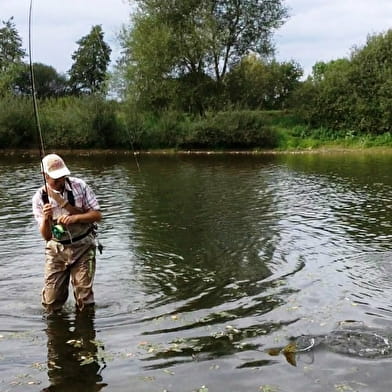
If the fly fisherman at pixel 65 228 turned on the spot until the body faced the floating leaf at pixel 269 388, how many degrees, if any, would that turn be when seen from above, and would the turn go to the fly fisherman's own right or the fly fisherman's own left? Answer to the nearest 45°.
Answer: approximately 45° to the fly fisherman's own left

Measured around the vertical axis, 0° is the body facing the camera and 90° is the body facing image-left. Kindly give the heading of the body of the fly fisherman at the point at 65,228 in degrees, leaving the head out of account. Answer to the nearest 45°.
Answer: approximately 0°

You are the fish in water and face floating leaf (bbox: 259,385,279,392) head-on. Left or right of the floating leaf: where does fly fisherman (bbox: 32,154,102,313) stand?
right

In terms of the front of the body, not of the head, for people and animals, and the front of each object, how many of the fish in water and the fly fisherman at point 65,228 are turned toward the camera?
1

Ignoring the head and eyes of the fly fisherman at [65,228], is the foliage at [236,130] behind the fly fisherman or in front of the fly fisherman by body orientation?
behind

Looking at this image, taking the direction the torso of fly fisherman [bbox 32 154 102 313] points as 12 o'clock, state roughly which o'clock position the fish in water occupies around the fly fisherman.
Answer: The fish in water is roughly at 10 o'clock from the fly fisherman.

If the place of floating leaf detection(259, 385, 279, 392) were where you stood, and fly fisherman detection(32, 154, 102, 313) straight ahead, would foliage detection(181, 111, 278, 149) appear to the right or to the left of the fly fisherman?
right

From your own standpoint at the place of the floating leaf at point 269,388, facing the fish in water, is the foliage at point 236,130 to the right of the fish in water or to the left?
left
